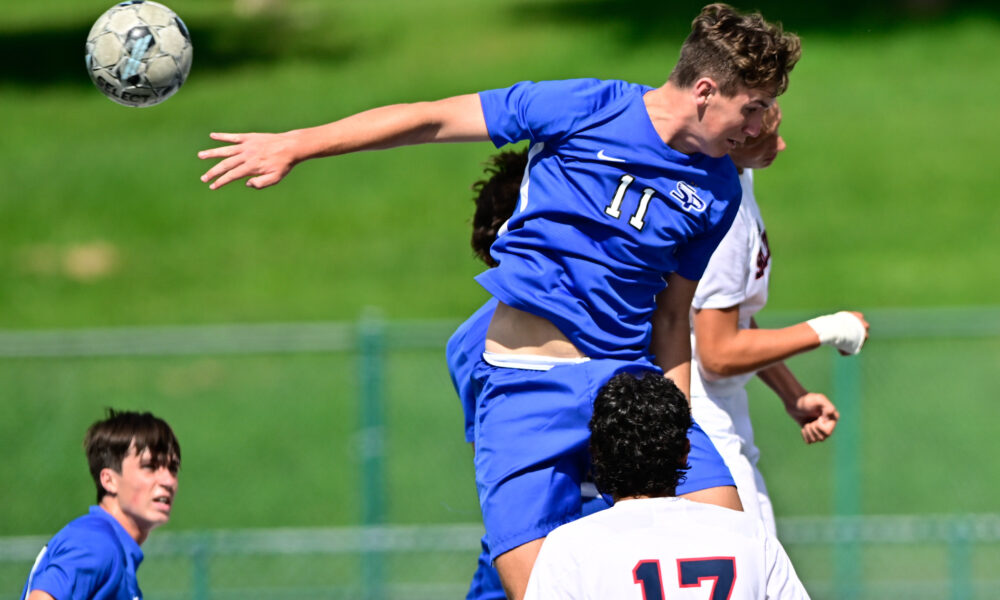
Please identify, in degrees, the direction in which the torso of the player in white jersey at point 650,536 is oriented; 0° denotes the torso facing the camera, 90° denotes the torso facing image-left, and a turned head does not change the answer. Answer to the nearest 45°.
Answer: approximately 180°

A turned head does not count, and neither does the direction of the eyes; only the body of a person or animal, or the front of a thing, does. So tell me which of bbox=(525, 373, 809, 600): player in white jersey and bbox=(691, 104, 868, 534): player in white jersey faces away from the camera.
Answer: bbox=(525, 373, 809, 600): player in white jersey

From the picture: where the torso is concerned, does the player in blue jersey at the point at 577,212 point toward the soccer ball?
no

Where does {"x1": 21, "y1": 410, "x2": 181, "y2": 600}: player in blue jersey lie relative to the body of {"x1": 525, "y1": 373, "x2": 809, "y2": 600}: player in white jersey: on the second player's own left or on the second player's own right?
on the second player's own left

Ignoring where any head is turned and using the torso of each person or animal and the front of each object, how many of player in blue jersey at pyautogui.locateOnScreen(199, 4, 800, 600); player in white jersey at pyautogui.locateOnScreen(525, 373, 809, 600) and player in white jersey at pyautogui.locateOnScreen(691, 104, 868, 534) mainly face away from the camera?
1

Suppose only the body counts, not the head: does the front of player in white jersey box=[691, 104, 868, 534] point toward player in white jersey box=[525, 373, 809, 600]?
no

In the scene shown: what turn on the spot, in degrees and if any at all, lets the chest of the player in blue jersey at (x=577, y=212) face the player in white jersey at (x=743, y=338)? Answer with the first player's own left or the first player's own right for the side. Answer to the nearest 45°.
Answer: approximately 90° to the first player's own left

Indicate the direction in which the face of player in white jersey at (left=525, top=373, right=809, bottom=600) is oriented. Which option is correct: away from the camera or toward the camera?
away from the camera

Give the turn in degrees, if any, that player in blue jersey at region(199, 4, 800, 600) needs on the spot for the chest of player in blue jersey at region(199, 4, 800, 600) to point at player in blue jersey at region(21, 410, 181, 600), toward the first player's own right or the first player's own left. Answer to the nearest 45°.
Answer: approximately 135° to the first player's own right

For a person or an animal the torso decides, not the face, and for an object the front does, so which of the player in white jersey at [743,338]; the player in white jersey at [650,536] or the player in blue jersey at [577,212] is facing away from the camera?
the player in white jersey at [650,536]

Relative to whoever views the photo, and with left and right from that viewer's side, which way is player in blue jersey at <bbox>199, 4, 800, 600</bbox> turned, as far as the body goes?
facing the viewer and to the right of the viewer

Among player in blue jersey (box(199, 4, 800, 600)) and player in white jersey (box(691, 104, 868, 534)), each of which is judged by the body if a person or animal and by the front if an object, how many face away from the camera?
0

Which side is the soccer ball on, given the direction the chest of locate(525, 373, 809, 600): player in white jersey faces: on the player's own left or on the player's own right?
on the player's own left
